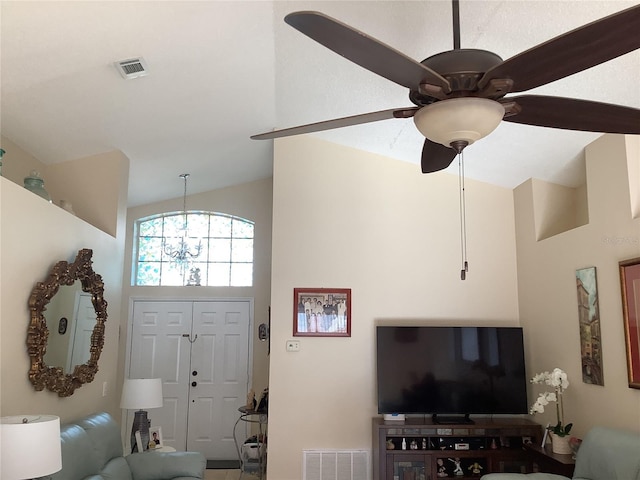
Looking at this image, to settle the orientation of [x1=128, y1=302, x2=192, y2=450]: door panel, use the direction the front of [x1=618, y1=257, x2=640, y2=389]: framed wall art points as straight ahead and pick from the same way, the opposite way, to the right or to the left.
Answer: to the left

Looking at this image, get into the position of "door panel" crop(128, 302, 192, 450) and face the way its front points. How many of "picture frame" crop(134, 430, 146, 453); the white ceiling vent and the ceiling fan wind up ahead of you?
3

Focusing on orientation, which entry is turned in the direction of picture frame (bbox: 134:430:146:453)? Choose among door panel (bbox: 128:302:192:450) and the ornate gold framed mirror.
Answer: the door panel

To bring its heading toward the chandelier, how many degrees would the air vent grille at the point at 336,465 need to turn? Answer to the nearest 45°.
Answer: approximately 135° to its right

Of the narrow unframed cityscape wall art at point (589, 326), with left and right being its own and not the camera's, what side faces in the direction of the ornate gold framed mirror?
front

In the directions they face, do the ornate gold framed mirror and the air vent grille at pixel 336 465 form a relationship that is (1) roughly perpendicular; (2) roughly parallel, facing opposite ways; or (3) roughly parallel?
roughly perpendicular

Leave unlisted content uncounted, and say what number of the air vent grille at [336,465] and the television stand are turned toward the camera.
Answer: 2

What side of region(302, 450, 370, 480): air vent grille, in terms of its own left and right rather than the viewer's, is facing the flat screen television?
left
